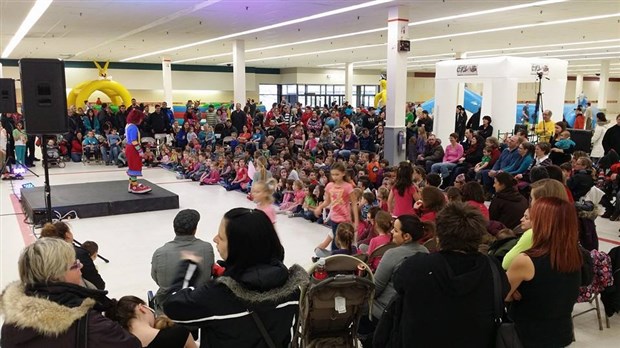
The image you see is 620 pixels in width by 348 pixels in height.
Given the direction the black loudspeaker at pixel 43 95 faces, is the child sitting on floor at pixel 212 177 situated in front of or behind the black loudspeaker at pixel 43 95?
in front

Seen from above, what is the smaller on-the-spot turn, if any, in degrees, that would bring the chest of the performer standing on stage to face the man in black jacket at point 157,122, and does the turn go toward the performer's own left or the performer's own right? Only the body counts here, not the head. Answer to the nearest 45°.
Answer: approximately 90° to the performer's own left

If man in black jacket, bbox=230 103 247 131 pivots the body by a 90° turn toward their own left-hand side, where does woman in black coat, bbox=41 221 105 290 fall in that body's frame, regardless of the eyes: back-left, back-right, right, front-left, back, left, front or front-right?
right

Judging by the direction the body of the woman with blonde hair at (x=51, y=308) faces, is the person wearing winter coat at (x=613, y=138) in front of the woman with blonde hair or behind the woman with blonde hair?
in front

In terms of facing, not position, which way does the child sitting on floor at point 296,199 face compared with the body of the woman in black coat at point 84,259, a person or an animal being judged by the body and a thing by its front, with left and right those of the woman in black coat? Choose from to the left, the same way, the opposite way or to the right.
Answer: to the left

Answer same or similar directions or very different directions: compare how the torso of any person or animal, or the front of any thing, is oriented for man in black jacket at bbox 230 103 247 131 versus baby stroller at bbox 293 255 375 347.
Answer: very different directions

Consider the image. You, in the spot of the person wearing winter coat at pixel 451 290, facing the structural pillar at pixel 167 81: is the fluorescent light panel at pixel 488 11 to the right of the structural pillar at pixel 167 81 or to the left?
right

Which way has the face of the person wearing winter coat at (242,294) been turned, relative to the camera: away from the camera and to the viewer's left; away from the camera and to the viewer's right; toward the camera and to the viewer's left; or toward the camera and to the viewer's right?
away from the camera and to the viewer's left

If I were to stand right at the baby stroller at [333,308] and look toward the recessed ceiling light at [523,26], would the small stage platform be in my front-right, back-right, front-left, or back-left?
front-left

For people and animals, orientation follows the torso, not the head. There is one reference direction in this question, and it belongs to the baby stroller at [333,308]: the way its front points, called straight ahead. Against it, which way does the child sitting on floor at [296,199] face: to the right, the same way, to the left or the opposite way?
to the left

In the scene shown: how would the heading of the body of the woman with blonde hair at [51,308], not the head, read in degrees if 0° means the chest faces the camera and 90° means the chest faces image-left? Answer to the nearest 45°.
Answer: approximately 225°

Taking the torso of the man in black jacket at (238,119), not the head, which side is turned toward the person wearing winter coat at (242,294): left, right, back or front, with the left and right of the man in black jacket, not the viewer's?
front

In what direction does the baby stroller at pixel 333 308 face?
away from the camera

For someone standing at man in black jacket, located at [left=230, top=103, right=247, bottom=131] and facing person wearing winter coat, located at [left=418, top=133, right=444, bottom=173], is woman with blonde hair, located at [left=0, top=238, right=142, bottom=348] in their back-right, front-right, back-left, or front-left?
front-right

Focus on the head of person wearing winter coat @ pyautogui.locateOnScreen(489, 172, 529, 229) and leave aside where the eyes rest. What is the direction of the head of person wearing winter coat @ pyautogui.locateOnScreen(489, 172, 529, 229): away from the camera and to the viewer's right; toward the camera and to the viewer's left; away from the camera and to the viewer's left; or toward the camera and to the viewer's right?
away from the camera and to the viewer's left
